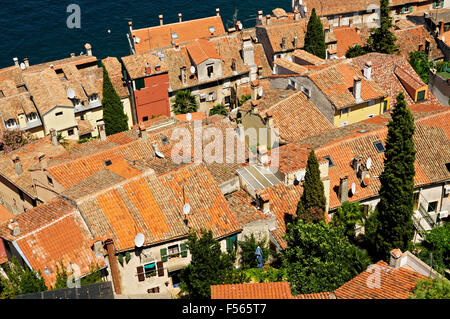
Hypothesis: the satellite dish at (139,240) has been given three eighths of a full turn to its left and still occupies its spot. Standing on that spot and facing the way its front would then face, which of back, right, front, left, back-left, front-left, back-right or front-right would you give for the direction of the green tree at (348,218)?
front-right

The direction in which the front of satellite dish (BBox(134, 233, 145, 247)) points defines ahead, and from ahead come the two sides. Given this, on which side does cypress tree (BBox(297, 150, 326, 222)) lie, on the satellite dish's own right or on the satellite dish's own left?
on the satellite dish's own left

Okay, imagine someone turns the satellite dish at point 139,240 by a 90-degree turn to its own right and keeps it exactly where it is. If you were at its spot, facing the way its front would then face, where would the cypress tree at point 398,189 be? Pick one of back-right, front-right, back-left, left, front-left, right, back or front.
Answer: back

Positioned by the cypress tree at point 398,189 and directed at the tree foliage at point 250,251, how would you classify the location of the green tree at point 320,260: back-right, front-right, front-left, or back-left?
front-left

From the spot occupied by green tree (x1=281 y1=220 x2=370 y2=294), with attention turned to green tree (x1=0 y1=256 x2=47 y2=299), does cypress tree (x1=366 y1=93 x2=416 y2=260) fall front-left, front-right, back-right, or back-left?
back-right

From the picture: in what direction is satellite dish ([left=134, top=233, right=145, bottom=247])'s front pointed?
toward the camera

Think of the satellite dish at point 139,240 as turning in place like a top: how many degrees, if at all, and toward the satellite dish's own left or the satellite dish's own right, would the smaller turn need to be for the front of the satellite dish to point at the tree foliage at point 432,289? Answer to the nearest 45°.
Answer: approximately 45° to the satellite dish's own left

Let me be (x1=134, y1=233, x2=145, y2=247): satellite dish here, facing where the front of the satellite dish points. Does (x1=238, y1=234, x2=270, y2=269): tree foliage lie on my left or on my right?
on my left

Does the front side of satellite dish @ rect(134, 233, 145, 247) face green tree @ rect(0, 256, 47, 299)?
no

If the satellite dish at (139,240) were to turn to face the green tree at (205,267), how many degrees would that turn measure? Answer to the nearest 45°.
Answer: approximately 45° to its left
